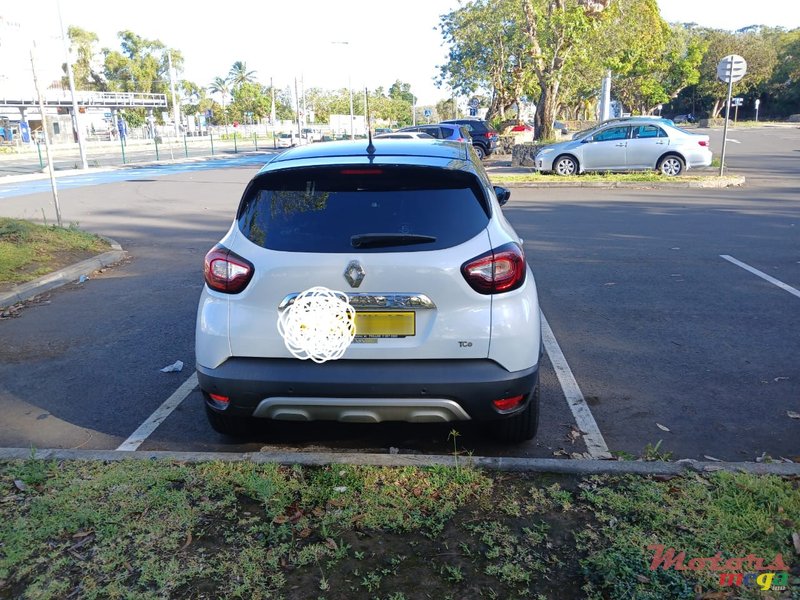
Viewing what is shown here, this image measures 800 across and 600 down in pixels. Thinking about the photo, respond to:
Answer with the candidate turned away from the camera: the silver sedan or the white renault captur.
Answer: the white renault captur

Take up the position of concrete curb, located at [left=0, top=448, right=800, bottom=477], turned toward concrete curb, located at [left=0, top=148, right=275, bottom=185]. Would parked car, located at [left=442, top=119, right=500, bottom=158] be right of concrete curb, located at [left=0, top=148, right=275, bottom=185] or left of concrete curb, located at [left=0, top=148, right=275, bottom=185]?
right

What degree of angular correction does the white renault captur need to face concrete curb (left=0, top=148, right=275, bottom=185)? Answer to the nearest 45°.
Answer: approximately 45° to its left

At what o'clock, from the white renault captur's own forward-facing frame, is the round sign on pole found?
The round sign on pole is roughly at 1 o'clock from the white renault captur.

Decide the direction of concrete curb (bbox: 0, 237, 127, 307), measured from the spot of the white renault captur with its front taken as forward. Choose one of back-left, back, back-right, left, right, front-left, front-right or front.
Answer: front-left

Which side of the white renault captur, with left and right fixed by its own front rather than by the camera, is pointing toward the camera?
back

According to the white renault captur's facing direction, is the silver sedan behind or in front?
in front
